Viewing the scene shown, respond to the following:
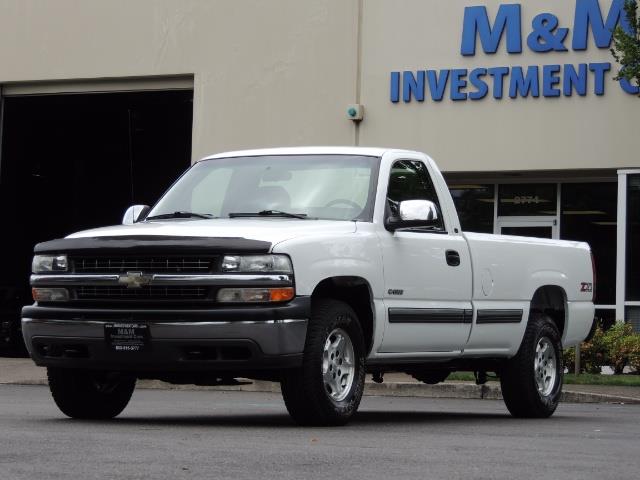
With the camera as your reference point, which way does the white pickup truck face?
facing the viewer and to the left of the viewer

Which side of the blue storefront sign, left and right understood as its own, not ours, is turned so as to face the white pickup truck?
front

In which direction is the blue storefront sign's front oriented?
toward the camera

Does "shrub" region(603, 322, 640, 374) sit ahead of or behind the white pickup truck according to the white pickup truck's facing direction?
behind

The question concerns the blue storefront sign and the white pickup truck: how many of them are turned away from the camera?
0

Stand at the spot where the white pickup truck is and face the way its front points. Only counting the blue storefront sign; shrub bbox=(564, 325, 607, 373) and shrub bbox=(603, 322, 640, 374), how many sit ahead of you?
0

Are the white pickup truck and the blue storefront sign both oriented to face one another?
no

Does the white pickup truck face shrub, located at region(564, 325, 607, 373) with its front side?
no
